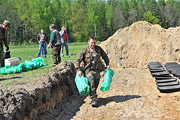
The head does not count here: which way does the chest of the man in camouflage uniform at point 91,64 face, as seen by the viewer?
toward the camera
